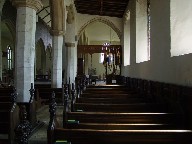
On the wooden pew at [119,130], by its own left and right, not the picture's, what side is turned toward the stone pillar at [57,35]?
front

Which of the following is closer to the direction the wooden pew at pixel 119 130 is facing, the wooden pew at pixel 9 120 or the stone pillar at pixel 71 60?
the stone pillar

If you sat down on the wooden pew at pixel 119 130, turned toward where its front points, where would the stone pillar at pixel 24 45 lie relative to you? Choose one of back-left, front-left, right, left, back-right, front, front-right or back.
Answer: front-left
